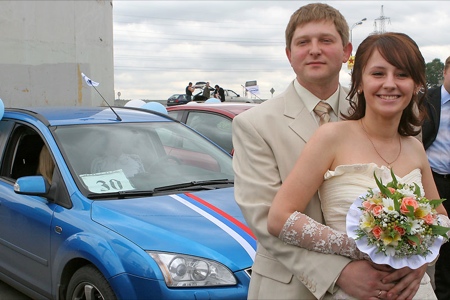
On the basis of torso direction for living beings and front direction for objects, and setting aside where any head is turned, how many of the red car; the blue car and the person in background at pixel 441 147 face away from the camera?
0

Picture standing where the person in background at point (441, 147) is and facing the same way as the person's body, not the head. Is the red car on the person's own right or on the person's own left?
on the person's own right

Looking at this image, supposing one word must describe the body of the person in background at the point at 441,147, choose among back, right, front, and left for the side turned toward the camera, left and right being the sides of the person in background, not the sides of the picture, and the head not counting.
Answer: front

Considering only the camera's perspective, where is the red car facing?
facing the viewer and to the right of the viewer

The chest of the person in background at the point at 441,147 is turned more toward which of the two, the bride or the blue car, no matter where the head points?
the bride

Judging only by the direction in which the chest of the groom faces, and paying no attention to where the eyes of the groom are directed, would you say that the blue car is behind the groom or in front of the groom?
behind

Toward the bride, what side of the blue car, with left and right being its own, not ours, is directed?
front

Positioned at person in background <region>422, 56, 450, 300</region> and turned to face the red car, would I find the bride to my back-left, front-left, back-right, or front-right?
back-left

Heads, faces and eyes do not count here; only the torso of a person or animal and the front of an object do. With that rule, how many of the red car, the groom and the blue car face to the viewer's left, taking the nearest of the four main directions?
0

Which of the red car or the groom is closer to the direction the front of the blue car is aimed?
the groom

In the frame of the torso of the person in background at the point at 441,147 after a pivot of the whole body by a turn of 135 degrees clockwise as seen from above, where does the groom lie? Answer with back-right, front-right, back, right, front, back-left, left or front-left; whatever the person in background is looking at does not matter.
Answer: back-left

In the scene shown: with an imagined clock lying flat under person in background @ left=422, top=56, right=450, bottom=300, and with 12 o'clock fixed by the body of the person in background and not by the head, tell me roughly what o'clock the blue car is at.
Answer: The blue car is roughly at 2 o'clock from the person in background.
